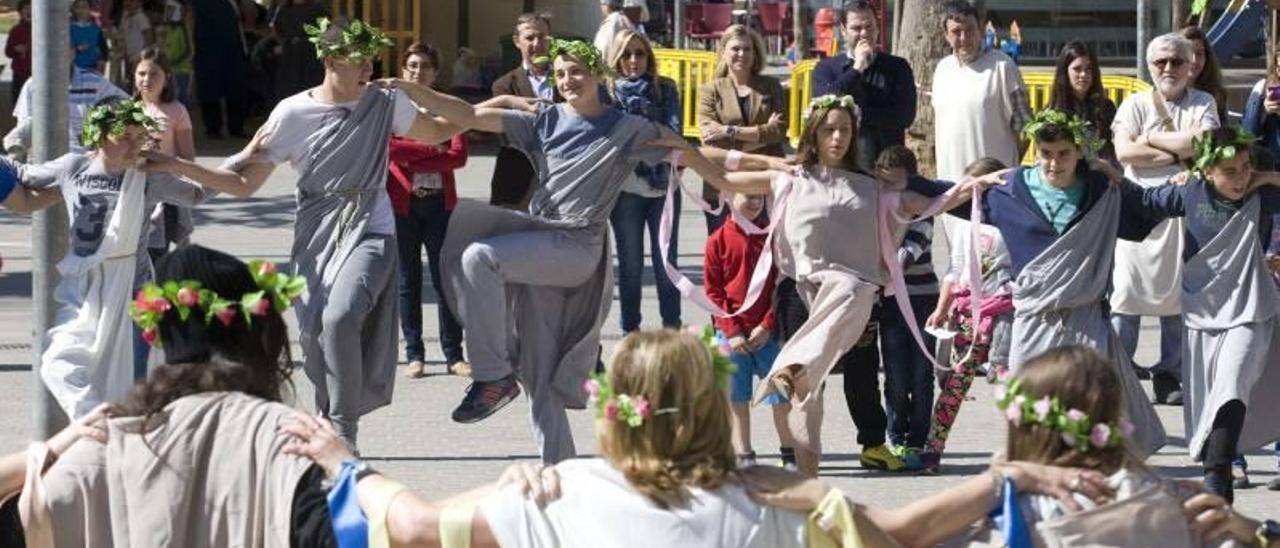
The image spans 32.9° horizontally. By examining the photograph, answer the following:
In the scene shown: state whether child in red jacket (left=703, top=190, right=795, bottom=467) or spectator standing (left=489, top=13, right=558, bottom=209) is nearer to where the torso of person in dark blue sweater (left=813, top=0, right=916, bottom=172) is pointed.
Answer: the child in red jacket

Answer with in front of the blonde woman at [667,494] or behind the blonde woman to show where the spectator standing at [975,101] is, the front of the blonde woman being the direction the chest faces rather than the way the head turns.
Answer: in front

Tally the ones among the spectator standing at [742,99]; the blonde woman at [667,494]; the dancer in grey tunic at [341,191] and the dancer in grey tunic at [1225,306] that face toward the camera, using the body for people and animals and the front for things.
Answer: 3

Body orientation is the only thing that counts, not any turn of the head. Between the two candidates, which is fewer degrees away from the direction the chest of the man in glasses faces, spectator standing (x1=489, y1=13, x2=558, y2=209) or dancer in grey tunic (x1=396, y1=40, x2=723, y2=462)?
the dancer in grey tunic

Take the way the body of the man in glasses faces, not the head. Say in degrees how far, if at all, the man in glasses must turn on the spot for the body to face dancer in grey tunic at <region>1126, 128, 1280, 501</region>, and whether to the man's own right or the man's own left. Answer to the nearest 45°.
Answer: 0° — they already face them

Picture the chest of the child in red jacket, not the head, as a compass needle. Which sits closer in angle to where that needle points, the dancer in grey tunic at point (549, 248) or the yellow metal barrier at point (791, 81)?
the dancer in grey tunic

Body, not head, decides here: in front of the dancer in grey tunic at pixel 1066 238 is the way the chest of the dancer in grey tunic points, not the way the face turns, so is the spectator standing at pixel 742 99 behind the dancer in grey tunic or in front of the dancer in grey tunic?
behind

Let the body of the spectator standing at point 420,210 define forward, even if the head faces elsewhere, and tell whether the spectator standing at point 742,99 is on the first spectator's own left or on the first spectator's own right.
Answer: on the first spectator's own left

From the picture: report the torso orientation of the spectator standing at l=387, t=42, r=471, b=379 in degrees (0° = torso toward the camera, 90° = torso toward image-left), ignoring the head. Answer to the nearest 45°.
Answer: approximately 0°

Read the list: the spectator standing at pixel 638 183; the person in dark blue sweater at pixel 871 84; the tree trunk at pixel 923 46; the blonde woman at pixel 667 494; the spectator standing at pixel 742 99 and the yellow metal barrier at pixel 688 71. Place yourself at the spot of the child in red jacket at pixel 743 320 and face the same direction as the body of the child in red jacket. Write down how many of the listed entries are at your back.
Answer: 5
